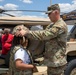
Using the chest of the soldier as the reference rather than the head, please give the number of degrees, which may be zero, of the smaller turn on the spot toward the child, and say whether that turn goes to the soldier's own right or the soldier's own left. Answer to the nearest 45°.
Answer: approximately 45° to the soldier's own left

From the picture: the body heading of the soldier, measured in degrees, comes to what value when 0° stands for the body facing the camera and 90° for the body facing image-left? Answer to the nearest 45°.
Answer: approximately 90°

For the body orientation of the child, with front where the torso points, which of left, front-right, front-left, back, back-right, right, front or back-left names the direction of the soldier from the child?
front-left

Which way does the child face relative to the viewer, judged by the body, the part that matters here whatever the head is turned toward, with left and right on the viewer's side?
facing to the right of the viewer

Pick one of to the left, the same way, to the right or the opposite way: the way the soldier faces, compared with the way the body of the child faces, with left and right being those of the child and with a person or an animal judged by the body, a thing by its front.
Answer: the opposite way

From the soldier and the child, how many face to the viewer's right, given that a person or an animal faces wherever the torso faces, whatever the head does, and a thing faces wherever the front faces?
1
